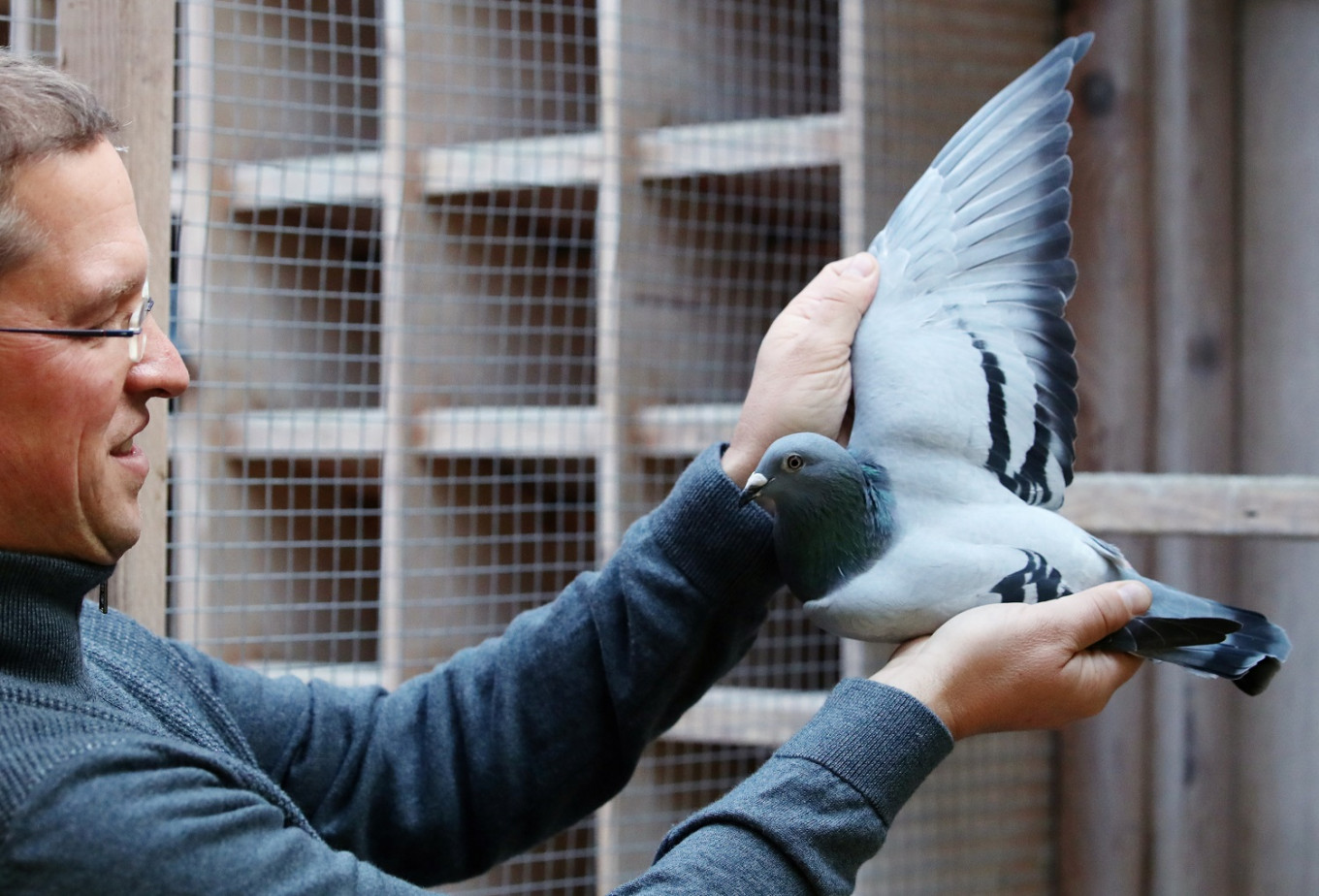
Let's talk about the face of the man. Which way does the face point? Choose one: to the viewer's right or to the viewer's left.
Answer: to the viewer's right

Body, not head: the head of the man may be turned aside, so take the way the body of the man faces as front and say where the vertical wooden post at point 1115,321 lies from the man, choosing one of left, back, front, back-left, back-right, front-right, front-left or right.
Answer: front-left

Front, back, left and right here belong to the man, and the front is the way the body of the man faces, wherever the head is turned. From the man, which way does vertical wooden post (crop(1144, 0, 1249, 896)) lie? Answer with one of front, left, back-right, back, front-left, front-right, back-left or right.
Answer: front-left

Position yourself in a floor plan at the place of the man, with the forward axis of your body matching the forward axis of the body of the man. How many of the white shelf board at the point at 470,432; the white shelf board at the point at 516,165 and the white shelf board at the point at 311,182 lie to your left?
3

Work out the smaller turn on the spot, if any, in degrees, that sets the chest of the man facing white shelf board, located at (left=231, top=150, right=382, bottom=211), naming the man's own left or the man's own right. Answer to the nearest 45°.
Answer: approximately 90° to the man's own left

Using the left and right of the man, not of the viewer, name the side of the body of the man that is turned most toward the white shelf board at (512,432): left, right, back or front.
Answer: left

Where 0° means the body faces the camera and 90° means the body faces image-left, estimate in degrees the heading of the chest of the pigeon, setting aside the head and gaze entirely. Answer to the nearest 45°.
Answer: approximately 90°

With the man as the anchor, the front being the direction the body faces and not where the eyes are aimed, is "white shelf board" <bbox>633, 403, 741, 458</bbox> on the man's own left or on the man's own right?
on the man's own left

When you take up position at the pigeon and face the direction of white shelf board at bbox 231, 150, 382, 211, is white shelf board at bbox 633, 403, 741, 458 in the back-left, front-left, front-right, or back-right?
front-right

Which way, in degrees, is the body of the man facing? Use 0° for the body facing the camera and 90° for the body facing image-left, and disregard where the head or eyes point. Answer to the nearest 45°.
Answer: approximately 270°
